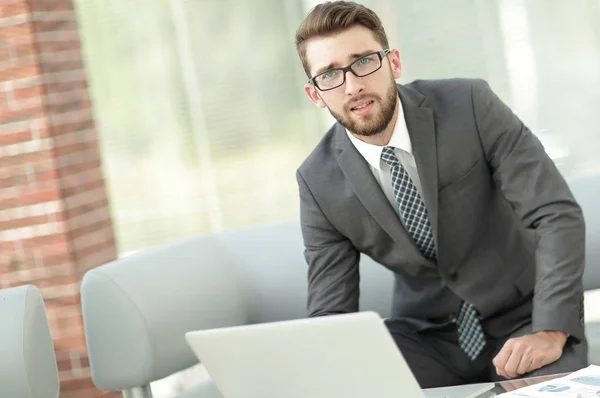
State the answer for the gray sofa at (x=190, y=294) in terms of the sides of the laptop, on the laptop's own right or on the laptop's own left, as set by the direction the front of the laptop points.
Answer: on the laptop's own left

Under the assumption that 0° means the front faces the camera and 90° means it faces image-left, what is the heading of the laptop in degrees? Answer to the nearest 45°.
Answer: approximately 225°

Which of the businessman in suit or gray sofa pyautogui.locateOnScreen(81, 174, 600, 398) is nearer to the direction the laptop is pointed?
the businessman in suit

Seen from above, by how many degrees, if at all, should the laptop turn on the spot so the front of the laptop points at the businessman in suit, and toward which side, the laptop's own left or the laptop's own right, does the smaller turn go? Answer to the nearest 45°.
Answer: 0° — it already faces them
